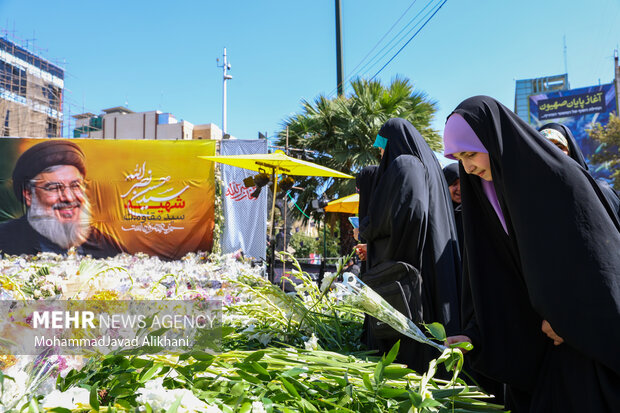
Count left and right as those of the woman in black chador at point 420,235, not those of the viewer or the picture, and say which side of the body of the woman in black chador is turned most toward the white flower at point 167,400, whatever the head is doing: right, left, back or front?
left

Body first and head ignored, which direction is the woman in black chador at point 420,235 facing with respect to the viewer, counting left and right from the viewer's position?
facing to the left of the viewer

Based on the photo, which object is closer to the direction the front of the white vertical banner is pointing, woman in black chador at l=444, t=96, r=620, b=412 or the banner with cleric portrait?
the woman in black chador

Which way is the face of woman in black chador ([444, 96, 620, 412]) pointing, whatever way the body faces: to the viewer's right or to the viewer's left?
to the viewer's left

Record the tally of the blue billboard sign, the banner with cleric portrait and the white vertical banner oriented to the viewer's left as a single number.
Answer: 0

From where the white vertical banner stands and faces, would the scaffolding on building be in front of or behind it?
behind

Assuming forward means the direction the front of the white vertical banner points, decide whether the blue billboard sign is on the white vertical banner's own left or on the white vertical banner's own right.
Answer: on the white vertical banner's own left

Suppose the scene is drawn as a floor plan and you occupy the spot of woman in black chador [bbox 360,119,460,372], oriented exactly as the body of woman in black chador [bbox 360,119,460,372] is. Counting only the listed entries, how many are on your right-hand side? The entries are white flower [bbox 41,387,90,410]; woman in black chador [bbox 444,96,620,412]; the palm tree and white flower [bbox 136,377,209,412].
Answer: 1

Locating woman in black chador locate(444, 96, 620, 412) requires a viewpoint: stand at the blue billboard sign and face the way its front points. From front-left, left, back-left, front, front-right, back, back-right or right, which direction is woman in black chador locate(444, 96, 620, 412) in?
front

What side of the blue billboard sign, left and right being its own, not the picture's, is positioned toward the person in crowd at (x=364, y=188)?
front

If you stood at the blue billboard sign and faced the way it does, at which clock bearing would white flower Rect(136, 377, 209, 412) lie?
The white flower is roughly at 12 o'clock from the blue billboard sign.

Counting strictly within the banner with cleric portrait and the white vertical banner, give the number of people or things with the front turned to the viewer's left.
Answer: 0

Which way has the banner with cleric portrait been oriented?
toward the camera

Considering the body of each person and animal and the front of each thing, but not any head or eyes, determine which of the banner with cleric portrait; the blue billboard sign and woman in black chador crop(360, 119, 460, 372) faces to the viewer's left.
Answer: the woman in black chador

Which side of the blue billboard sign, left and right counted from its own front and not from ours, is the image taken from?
front
